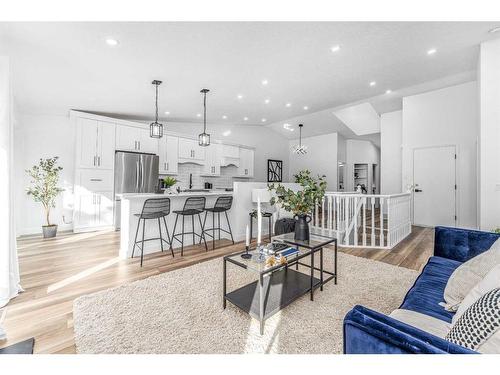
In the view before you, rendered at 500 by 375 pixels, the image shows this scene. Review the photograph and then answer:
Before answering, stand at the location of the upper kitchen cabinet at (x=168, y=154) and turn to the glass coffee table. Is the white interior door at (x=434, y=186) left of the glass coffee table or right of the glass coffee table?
left

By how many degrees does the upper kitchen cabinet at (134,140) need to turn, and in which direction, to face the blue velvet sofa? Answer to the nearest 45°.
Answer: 0° — it already faces it

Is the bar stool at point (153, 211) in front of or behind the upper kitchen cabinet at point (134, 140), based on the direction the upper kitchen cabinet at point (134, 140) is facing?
in front

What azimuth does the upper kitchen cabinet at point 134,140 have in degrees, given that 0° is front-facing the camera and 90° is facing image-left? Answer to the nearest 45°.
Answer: approximately 0°

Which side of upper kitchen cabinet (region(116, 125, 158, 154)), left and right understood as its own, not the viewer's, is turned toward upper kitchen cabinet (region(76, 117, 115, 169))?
right

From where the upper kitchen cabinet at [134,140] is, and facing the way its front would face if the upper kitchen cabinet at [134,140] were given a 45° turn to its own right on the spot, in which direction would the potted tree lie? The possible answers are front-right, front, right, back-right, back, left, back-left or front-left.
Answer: front-right

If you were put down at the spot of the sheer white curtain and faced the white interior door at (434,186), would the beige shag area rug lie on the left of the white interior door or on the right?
right

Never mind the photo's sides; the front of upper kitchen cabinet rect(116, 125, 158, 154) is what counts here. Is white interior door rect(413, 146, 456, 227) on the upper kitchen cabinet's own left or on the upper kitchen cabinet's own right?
on the upper kitchen cabinet's own left

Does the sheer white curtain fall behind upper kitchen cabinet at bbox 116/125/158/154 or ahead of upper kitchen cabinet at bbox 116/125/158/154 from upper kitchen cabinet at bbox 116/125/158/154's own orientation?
ahead

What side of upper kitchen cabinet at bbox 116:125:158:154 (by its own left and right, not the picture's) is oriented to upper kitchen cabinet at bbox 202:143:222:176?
left

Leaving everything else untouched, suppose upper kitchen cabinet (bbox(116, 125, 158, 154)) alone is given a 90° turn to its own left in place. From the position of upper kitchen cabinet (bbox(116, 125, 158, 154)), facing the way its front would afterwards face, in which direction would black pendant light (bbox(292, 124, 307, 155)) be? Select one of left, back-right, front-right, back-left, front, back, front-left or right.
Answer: front

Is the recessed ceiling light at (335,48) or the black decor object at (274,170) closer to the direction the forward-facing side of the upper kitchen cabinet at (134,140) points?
the recessed ceiling light

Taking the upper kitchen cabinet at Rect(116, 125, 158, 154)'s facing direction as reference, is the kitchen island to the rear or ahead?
ahead

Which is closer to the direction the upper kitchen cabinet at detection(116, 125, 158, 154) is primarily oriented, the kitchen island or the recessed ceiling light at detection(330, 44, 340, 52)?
the kitchen island

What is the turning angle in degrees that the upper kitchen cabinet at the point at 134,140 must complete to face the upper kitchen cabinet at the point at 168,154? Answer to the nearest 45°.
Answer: approximately 90° to its left

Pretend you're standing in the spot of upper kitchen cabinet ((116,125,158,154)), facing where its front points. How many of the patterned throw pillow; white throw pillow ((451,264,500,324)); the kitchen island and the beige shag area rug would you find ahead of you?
4
